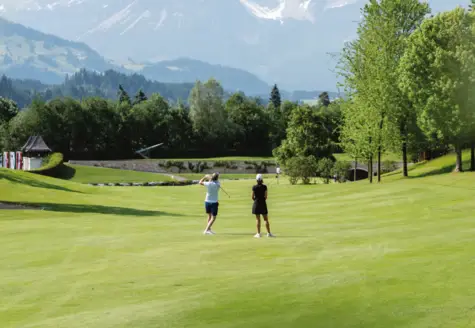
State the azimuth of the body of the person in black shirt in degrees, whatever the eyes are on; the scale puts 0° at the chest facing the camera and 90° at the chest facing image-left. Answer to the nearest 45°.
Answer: approximately 180°
